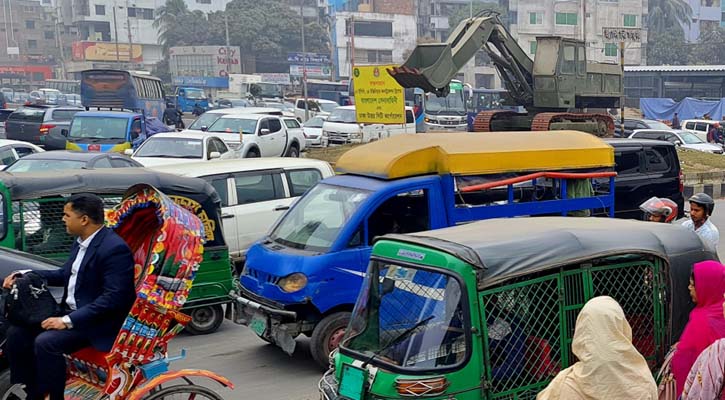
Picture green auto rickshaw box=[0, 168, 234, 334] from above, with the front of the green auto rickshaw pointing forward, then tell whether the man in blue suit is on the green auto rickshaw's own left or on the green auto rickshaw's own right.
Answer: on the green auto rickshaw's own left

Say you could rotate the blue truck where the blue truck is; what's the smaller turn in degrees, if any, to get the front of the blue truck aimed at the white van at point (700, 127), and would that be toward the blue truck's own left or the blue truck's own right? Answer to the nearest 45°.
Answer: approximately 180°

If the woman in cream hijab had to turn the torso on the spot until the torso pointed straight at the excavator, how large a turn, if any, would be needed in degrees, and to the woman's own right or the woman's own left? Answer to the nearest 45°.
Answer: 0° — they already face it

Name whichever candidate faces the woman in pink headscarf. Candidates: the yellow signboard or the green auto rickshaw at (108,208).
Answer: the yellow signboard

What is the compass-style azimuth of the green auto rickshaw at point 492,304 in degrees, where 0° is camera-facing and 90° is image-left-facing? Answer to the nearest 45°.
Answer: approximately 45°

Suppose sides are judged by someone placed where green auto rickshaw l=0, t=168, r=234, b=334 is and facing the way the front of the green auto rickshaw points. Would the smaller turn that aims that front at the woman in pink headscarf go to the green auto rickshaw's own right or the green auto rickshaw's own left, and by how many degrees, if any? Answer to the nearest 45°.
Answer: approximately 135° to the green auto rickshaw's own left

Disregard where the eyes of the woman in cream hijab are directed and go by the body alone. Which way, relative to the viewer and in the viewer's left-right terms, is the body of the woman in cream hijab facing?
facing away from the viewer

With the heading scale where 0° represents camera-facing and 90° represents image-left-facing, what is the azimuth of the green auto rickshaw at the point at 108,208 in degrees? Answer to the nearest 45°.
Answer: approximately 90°

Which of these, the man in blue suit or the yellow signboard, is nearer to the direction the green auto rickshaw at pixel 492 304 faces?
the man in blue suit

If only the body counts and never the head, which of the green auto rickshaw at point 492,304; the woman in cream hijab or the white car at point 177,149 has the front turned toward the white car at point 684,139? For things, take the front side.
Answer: the woman in cream hijab
